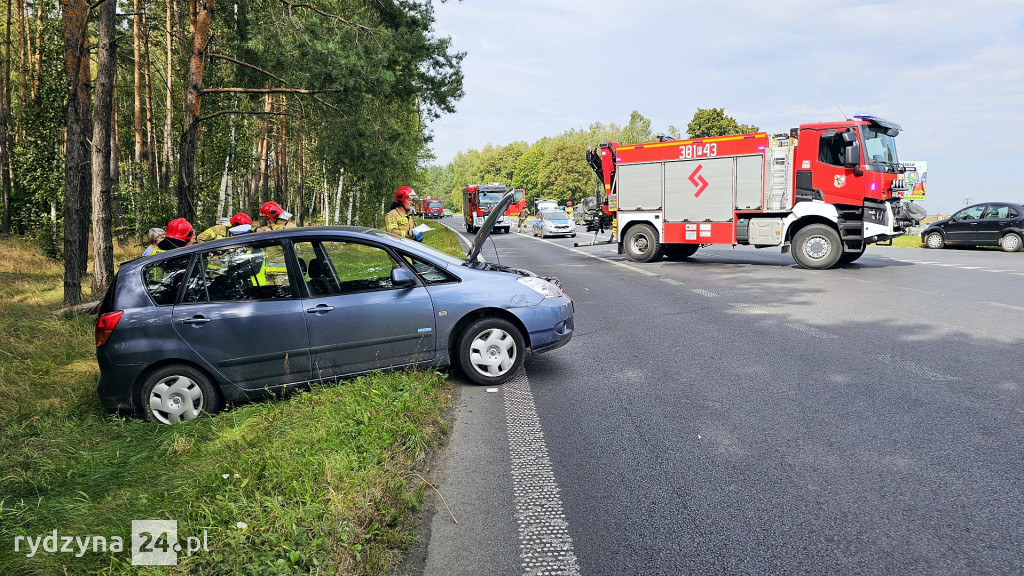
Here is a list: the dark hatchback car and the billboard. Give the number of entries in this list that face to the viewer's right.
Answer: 0

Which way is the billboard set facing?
toward the camera

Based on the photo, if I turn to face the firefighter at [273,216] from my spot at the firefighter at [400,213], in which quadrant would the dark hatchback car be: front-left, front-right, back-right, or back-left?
back-right

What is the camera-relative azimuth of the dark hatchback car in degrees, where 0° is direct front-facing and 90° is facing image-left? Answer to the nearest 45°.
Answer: approximately 90°

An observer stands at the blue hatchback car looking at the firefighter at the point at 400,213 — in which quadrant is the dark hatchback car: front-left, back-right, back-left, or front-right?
front-right

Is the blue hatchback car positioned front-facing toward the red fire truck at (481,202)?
no

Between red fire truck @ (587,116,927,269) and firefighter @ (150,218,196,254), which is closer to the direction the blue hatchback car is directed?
the red fire truck

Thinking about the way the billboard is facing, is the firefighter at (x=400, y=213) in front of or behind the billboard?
in front

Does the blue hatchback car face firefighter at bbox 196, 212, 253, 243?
no

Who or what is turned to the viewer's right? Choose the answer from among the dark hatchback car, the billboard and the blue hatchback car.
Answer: the blue hatchback car

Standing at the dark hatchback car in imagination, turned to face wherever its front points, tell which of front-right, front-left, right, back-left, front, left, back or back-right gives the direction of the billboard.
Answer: right

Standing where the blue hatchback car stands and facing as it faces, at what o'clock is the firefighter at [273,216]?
The firefighter is roughly at 9 o'clock from the blue hatchback car.

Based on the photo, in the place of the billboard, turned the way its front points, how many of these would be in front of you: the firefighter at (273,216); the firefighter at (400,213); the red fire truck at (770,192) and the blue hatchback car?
4

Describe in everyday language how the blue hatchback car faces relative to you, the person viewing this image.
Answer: facing to the right of the viewer

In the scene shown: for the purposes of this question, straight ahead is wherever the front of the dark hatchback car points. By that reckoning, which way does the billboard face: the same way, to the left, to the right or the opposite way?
to the left
